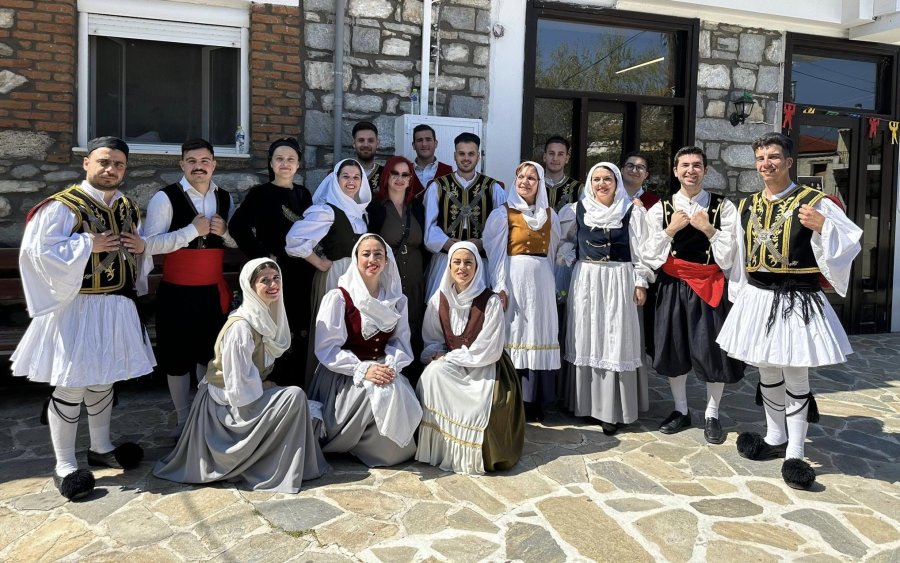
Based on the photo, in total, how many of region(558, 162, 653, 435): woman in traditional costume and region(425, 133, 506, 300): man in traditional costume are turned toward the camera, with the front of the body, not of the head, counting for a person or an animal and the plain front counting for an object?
2

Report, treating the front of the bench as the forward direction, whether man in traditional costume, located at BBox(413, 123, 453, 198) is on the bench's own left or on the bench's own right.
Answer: on the bench's own left

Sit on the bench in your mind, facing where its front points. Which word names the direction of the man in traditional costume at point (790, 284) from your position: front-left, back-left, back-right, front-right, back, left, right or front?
front-left

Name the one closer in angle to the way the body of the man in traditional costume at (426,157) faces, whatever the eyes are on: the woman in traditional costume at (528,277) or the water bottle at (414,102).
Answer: the woman in traditional costume

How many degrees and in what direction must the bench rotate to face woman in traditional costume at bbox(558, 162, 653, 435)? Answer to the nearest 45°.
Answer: approximately 45° to its left

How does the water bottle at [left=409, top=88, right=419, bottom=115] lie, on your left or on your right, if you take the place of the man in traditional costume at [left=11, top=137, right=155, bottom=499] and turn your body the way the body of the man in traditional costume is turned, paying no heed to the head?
on your left

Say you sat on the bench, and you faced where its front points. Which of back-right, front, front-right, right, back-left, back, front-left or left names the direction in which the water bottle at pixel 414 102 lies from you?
left
